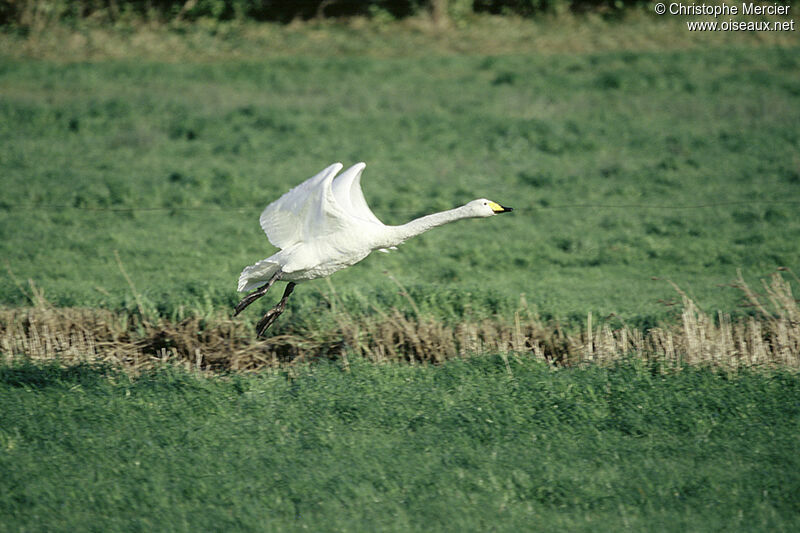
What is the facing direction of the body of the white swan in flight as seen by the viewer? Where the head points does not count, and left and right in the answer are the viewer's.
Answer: facing to the right of the viewer
